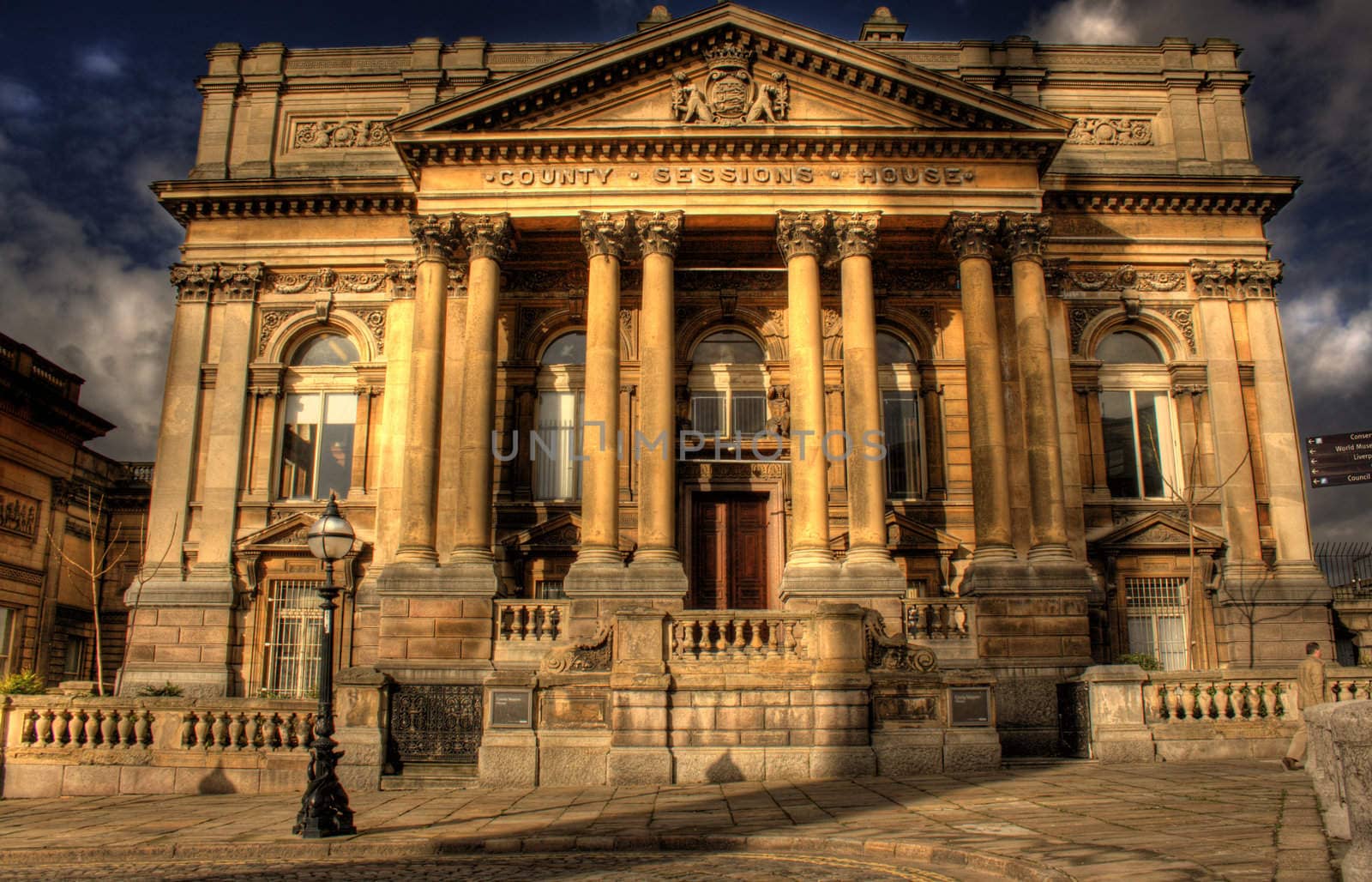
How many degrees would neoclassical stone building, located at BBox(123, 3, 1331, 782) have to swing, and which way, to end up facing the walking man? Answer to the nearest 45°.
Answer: approximately 45° to its left

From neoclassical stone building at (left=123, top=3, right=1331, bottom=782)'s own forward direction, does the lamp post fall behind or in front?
in front

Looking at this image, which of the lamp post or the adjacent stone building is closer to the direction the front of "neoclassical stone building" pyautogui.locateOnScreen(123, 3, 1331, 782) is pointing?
the lamp post

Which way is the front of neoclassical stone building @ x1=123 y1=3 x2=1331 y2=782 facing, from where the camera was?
facing the viewer

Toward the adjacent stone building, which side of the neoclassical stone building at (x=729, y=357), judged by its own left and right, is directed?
right

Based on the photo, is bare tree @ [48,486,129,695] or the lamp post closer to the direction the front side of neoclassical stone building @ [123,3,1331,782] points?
the lamp post

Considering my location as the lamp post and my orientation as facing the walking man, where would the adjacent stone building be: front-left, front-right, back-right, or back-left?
back-left
